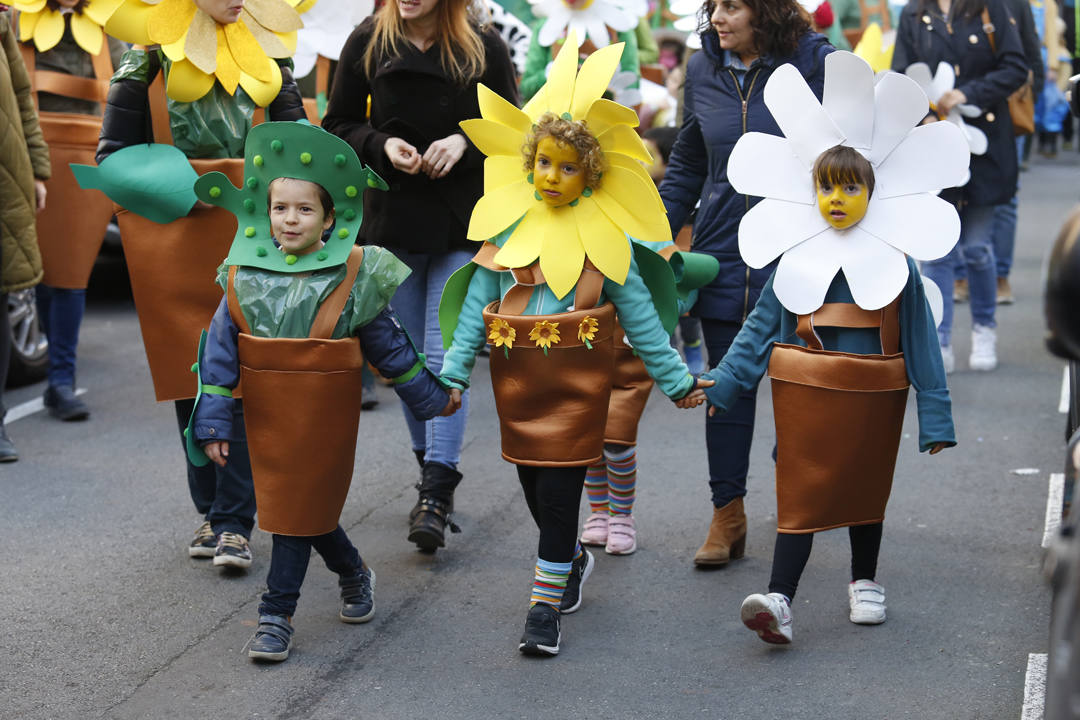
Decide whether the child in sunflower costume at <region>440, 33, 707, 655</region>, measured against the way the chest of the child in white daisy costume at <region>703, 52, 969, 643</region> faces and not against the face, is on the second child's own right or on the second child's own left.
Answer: on the second child's own right

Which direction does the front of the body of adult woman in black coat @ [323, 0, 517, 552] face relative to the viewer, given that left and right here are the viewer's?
facing the viewer

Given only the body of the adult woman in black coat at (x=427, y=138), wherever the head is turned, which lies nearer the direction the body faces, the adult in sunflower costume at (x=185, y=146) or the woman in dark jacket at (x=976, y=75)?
the adult in sunflower costume

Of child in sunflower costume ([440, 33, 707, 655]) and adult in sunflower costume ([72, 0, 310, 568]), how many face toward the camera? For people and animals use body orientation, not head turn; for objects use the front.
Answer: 2

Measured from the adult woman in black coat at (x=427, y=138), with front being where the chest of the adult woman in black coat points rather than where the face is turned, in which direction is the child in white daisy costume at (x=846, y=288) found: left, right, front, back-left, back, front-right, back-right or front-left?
front-left

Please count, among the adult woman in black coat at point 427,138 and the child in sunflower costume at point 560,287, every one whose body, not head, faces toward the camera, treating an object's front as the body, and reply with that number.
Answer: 2

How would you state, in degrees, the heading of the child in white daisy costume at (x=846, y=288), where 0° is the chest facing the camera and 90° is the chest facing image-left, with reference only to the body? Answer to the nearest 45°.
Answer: approximately 0°

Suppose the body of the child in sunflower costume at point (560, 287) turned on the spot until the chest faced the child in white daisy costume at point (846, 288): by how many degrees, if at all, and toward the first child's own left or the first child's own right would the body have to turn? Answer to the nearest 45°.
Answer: approximately 90° to the first child's own left
